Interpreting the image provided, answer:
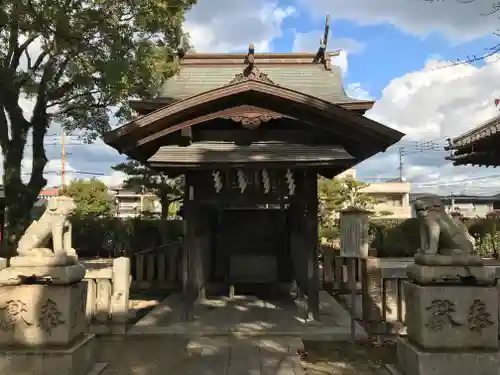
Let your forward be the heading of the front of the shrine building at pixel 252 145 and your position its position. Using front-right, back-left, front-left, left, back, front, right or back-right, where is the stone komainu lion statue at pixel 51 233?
front-right

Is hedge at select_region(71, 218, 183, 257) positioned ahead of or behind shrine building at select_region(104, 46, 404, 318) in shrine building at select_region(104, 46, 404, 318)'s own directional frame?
behind

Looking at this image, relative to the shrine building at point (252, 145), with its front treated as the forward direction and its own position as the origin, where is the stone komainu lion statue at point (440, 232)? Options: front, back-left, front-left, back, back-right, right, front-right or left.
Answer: front-left

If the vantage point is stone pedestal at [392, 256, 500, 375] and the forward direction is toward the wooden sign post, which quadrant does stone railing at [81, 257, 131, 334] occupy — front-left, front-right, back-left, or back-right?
front-left

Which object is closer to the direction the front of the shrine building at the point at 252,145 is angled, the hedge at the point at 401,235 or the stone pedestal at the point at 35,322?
the stone pedestal

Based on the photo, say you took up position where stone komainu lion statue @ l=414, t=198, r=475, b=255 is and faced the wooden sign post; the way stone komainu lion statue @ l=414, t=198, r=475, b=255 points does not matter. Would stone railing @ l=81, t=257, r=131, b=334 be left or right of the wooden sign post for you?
left

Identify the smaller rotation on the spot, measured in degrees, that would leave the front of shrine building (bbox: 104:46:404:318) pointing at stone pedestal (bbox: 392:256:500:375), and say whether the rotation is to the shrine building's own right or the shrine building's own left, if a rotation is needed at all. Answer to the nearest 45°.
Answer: approximately 45° to the shrine building's own left

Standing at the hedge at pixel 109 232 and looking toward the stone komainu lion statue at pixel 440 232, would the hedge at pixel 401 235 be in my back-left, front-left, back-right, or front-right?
front-left

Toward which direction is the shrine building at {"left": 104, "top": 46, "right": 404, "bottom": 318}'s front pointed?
toward the camera

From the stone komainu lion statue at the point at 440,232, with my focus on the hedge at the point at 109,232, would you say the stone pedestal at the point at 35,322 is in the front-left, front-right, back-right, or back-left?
front-left

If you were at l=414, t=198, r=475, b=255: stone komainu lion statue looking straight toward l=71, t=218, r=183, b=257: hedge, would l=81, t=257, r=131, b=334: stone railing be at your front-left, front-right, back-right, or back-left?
front-left
